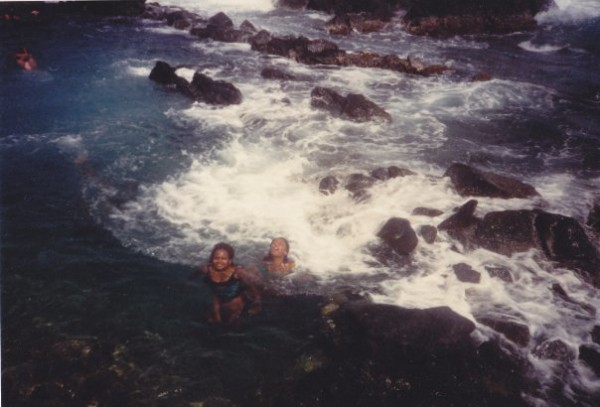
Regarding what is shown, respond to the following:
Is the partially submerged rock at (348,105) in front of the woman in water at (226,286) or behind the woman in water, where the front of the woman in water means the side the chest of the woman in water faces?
behind

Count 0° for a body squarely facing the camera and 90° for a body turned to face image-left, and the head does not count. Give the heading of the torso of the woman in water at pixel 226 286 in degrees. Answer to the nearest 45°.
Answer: approximately 0°

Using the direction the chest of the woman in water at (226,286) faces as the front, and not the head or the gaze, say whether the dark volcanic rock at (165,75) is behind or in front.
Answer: behind

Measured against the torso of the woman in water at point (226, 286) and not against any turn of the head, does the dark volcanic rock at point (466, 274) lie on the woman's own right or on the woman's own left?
on the woman's own left

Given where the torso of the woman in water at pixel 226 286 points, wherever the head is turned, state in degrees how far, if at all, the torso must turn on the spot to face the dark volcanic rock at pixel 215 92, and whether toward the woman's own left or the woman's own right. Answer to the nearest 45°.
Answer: approximately 180°

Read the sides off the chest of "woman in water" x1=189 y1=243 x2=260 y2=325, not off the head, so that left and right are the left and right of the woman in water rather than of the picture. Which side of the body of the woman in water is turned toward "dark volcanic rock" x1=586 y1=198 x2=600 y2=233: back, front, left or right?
left

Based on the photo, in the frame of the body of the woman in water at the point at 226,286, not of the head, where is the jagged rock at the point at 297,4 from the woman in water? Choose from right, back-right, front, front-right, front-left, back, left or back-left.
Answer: back

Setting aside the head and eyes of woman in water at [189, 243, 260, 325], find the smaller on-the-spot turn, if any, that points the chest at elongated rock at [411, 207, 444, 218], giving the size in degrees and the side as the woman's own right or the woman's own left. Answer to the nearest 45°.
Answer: approximately 135° to the woman's own left

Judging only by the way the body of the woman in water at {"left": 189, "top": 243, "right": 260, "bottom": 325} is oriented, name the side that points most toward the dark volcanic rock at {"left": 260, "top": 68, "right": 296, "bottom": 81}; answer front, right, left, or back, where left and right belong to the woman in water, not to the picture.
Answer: back

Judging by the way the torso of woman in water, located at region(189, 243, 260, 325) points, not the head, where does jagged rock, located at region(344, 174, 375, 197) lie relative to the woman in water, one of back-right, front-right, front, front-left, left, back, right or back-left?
back-left
